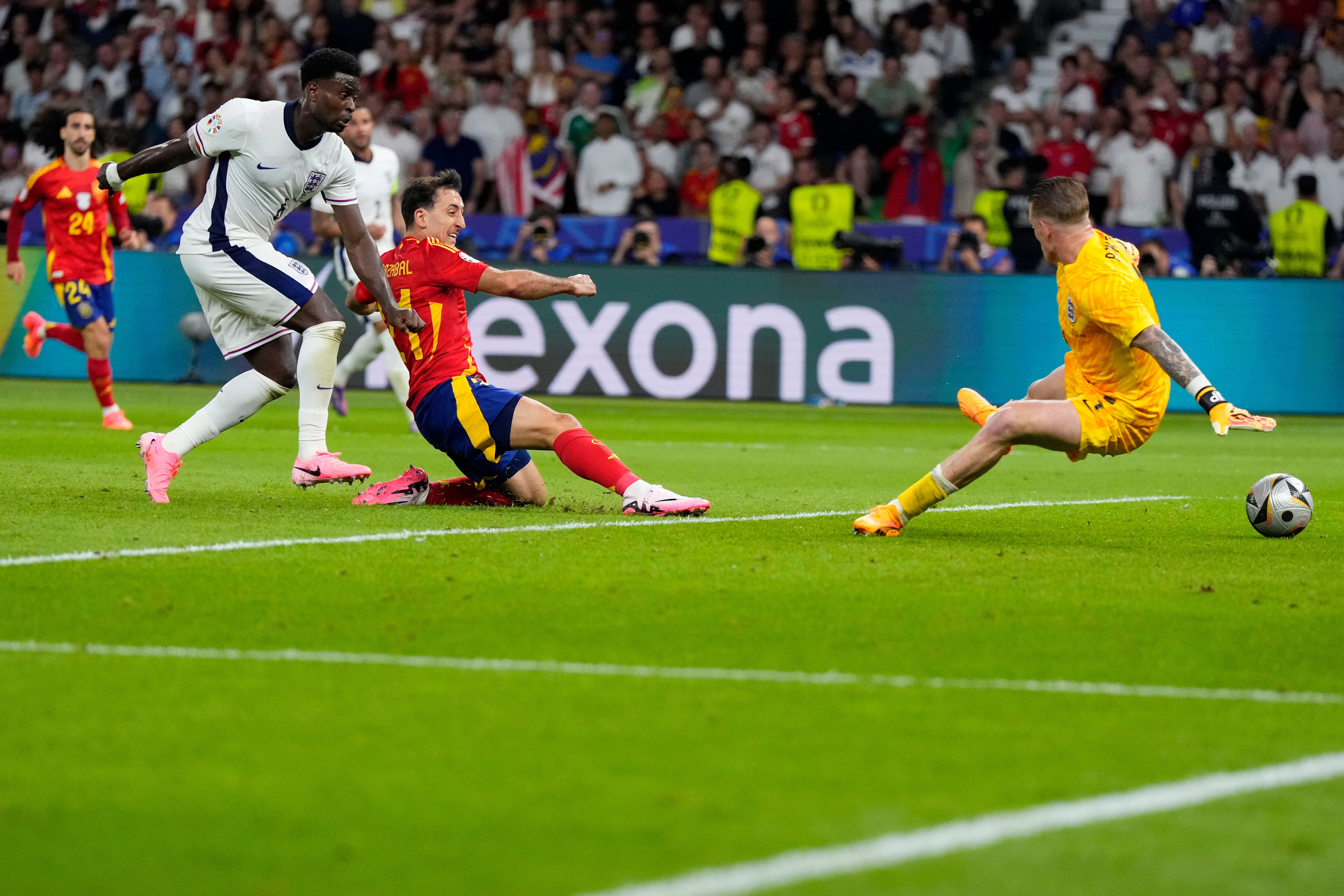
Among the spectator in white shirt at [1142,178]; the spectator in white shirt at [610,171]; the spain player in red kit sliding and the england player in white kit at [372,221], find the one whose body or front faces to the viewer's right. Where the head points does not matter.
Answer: the spain player in red kit sliding

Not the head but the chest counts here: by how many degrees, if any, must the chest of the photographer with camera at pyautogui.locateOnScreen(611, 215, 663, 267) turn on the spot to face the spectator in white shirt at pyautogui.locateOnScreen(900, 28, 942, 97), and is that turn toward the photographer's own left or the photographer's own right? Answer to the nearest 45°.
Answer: approximately 135° to the photographer's own left

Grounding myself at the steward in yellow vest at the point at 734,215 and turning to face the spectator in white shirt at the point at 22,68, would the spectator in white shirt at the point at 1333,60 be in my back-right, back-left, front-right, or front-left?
back-right

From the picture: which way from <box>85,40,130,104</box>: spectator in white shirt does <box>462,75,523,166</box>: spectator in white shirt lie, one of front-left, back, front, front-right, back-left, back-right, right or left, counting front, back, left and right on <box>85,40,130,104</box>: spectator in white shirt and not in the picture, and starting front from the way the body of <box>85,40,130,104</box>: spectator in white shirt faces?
front-left

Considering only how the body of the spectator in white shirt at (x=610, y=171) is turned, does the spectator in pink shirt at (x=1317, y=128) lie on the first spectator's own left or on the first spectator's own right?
on the first spectator's own left

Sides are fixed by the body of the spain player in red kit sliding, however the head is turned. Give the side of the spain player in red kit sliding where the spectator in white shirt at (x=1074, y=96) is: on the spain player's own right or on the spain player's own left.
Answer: on the spain player's own left

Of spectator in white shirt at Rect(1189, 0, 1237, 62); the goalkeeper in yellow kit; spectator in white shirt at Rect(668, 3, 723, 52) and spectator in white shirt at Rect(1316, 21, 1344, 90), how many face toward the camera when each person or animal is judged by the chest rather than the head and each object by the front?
3

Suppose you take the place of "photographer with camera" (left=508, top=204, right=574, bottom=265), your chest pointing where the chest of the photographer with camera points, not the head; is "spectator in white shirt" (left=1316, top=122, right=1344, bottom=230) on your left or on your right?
on your left
